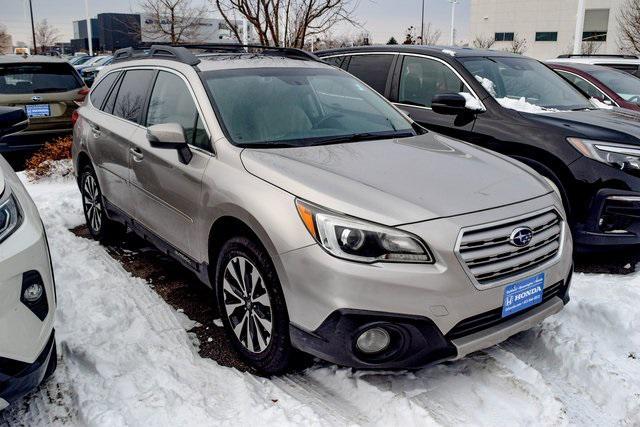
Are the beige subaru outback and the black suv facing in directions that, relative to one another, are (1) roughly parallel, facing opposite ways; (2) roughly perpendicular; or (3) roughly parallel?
roughly parallel

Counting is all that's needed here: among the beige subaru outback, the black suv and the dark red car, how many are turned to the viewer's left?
0

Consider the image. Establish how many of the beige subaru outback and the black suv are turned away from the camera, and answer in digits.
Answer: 0

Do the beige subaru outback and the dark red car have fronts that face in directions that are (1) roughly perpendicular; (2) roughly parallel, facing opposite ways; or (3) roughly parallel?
roughly parallel

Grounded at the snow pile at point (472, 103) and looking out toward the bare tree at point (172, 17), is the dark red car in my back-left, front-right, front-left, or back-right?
front-right

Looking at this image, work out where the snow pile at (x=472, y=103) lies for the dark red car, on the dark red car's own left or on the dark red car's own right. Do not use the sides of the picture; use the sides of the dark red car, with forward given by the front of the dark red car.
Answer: on the dark red car's own right

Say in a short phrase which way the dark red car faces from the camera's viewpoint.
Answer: facing the viewer and to the right of the viewer

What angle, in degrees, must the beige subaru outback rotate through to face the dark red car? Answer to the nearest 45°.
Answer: approximately 90° to its left

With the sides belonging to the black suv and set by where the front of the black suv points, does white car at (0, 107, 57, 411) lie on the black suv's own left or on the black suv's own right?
on the black suv's own right

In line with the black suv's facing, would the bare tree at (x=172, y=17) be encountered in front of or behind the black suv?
behind

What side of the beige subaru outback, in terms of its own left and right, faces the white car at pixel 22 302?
right

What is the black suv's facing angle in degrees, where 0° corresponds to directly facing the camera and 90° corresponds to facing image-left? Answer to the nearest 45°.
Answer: approximately 315°

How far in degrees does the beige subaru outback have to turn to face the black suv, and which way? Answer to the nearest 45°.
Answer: approximately 90° to its left
